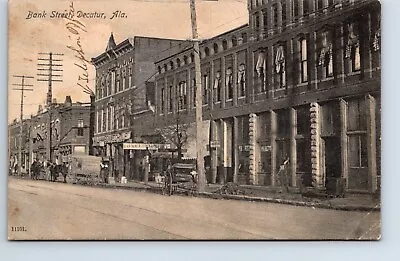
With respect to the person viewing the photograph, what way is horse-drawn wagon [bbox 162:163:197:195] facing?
facing away from the viewer and to the left of the viewer
